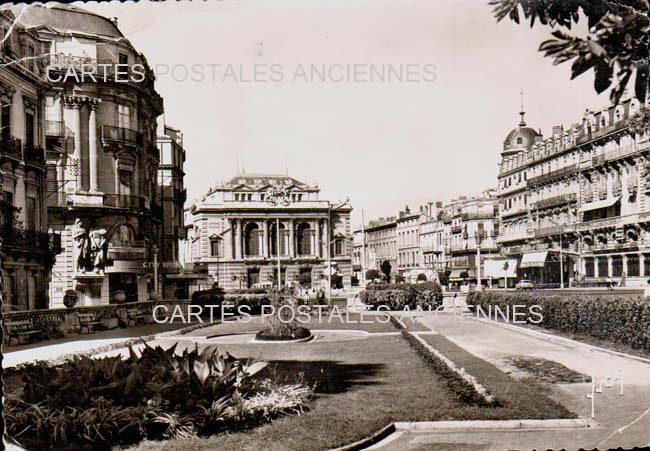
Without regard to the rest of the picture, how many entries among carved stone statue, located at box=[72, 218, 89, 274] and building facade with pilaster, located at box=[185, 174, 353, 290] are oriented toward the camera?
2

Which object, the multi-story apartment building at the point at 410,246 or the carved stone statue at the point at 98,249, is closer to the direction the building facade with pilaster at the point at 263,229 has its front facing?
the carved stone statue

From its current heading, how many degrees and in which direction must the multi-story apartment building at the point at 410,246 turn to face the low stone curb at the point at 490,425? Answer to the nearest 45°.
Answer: approximately 45° to its left

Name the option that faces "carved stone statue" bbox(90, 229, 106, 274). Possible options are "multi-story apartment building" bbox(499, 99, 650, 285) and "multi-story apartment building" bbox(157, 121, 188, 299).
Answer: "multi-story apartment building" bbox(499, 99, 650, 285)

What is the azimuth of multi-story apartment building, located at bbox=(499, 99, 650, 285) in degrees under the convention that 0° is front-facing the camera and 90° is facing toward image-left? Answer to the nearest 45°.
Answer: approximately 45°

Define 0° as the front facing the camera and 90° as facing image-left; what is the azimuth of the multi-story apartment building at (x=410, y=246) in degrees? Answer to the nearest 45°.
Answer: approximately 45°

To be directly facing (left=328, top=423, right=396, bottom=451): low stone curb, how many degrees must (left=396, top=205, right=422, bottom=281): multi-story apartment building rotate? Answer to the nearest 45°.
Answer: approximately 45° to its left

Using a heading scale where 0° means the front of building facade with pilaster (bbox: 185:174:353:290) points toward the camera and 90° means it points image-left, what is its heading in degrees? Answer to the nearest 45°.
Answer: approximately 0°

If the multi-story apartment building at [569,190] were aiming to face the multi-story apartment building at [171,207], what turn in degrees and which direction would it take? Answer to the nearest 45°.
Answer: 0° — it already faces it

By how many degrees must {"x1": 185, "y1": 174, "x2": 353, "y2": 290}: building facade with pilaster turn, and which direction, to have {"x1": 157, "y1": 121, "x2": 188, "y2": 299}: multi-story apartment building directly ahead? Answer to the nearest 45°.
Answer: approximately 90° to its right
